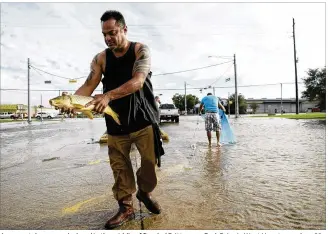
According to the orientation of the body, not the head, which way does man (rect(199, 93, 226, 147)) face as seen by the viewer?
away from the camera

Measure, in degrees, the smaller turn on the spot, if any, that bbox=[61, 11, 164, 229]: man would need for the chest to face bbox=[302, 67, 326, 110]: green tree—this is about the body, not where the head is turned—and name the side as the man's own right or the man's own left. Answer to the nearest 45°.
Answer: approximately 180°

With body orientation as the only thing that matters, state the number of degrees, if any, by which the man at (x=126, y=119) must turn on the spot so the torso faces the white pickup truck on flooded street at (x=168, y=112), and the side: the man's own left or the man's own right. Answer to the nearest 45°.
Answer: approximately 135° to the man's own right

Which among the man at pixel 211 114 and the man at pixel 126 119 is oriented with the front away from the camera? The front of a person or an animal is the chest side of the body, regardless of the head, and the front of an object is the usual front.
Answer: the man at pixel 211 114

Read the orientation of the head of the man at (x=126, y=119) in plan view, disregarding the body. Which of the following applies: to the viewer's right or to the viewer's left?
to the viewer's left

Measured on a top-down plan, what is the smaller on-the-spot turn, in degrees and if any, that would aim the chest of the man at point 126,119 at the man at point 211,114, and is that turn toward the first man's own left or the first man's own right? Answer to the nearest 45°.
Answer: approximately 180°

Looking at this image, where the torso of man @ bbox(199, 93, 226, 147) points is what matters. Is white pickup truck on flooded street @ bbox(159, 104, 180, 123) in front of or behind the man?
in front
